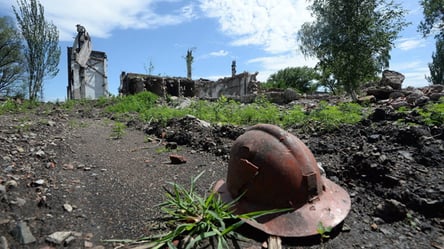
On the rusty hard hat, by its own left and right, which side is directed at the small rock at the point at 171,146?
back

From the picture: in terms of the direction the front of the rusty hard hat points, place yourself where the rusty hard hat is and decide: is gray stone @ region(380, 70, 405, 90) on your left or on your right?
on your left

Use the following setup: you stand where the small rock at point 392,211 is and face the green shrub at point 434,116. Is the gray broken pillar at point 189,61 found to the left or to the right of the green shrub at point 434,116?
left

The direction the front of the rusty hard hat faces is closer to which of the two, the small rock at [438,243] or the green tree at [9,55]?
the small rock

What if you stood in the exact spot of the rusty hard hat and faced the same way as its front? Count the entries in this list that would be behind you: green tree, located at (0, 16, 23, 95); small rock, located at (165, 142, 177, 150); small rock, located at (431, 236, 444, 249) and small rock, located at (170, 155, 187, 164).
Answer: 3

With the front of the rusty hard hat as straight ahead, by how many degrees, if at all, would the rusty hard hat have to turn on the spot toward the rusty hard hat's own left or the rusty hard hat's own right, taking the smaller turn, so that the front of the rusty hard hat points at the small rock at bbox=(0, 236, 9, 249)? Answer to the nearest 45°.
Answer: approximately 135° to the rusty hard hat's own right

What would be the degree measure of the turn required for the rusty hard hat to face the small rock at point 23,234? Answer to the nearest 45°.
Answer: approximately 135° to its right

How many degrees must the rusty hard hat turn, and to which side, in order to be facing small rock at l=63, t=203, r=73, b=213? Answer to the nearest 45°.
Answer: approximately 135° to its right

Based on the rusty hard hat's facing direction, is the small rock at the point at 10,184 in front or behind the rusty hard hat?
behind

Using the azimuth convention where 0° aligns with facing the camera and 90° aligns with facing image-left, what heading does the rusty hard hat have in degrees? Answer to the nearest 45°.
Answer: approximately 315°

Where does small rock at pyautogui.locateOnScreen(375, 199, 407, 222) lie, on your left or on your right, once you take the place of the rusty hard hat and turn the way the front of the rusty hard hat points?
on your left
